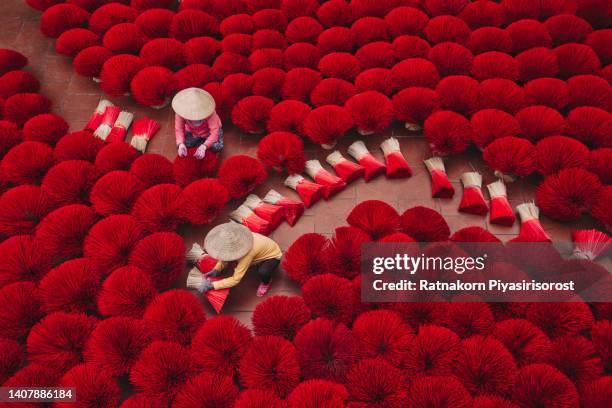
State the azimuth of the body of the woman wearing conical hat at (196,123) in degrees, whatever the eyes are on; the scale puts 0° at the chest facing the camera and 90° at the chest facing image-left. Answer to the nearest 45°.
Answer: approximately 0°

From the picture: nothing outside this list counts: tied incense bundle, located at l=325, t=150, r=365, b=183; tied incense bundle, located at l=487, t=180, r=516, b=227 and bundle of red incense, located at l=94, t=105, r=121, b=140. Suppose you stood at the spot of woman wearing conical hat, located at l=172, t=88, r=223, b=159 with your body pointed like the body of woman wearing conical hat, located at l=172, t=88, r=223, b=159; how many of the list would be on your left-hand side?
2

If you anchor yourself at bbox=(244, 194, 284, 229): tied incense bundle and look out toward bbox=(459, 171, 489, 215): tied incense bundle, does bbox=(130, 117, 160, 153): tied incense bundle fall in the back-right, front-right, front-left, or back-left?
back-left

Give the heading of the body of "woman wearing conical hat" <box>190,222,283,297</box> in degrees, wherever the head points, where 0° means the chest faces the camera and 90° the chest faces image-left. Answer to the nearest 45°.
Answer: approximately 45°

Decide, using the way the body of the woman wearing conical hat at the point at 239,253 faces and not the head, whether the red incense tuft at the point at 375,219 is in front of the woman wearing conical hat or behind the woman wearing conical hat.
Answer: behind

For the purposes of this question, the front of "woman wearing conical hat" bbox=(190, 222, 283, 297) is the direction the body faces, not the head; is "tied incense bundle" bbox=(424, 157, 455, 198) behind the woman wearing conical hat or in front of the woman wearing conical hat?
behind

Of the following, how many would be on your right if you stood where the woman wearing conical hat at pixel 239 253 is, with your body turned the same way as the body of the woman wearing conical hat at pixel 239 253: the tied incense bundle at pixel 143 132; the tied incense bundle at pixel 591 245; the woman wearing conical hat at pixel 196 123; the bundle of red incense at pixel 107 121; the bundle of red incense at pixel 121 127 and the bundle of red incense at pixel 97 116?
5

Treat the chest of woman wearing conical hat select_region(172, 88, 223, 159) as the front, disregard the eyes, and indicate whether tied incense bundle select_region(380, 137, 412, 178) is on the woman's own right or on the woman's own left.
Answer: on the woman's own left

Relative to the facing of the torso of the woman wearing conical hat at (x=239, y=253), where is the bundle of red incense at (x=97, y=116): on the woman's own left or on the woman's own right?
on the woman's own right

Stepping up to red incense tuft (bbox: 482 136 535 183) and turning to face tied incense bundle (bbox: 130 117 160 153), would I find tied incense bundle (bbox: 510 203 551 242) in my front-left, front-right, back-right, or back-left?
back-left

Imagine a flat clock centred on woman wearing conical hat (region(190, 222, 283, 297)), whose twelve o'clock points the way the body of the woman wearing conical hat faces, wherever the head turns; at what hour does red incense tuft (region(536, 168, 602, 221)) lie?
The red incense tuft is roughly at 7 o'clock from the woman wearing conical hat.
